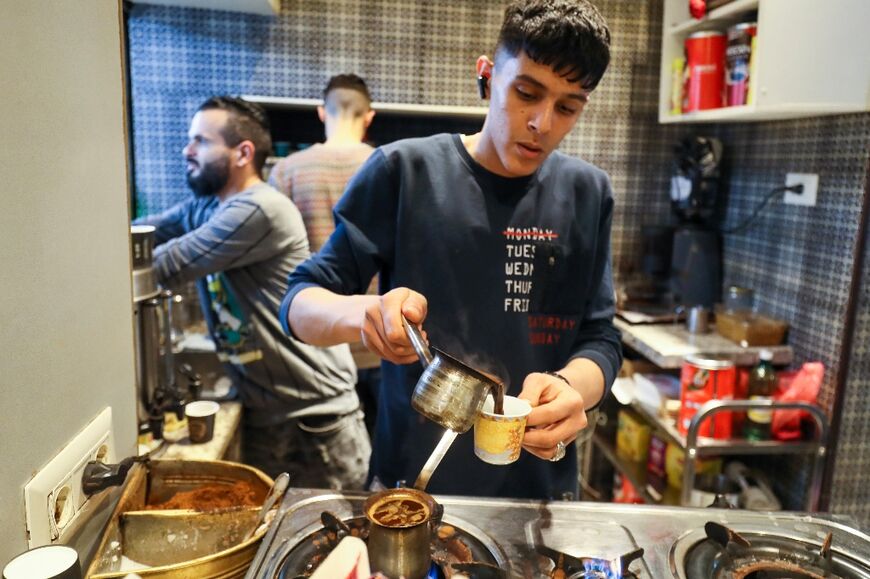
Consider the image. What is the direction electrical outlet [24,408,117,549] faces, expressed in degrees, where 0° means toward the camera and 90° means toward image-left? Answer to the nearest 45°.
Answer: approximately 315°

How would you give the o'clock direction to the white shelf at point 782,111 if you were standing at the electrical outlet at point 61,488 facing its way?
The white shelf is roughly at 10 o'clock from the electrical outlet.

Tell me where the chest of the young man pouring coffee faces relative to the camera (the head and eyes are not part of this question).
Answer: toward the camera

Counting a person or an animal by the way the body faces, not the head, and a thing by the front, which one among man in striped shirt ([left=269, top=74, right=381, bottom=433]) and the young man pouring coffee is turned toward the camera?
the young man pouring coffee

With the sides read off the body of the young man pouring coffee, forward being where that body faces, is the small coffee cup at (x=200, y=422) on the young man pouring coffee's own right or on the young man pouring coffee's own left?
on the young man pouring coffee's own right

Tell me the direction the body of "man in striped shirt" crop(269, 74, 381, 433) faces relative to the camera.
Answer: away from the camera

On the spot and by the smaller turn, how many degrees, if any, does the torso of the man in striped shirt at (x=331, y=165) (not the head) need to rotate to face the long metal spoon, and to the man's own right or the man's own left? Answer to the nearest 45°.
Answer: approximately 180°

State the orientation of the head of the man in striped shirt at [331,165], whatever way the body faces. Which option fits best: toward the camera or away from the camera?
away from the camera

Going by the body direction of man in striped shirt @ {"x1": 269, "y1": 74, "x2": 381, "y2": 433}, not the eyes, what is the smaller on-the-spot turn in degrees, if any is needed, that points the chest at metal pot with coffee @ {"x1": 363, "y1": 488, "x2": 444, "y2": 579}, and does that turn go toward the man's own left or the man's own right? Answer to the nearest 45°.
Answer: approximately 180°

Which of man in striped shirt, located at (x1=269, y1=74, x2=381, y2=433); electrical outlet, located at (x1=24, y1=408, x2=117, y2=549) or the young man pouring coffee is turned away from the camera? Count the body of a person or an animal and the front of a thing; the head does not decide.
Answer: the man in striped shirt

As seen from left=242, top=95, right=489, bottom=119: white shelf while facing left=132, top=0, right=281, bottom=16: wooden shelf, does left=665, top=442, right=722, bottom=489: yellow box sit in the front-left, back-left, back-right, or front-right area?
back-left

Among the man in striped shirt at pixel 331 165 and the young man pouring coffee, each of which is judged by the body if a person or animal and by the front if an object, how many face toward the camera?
1

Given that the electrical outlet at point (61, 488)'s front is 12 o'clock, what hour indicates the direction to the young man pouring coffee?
The young man pouring coffee is roughly at 10 o'clock from the electrical outlet.

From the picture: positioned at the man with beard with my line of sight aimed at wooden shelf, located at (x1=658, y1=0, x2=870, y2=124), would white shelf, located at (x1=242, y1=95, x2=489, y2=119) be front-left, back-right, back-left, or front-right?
front-left

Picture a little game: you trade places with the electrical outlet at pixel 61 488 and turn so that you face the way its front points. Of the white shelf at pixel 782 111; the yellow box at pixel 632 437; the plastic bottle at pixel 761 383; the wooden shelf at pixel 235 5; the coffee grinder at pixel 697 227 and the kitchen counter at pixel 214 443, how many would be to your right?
0

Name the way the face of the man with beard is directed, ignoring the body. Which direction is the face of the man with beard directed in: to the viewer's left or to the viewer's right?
to the viewer's left
